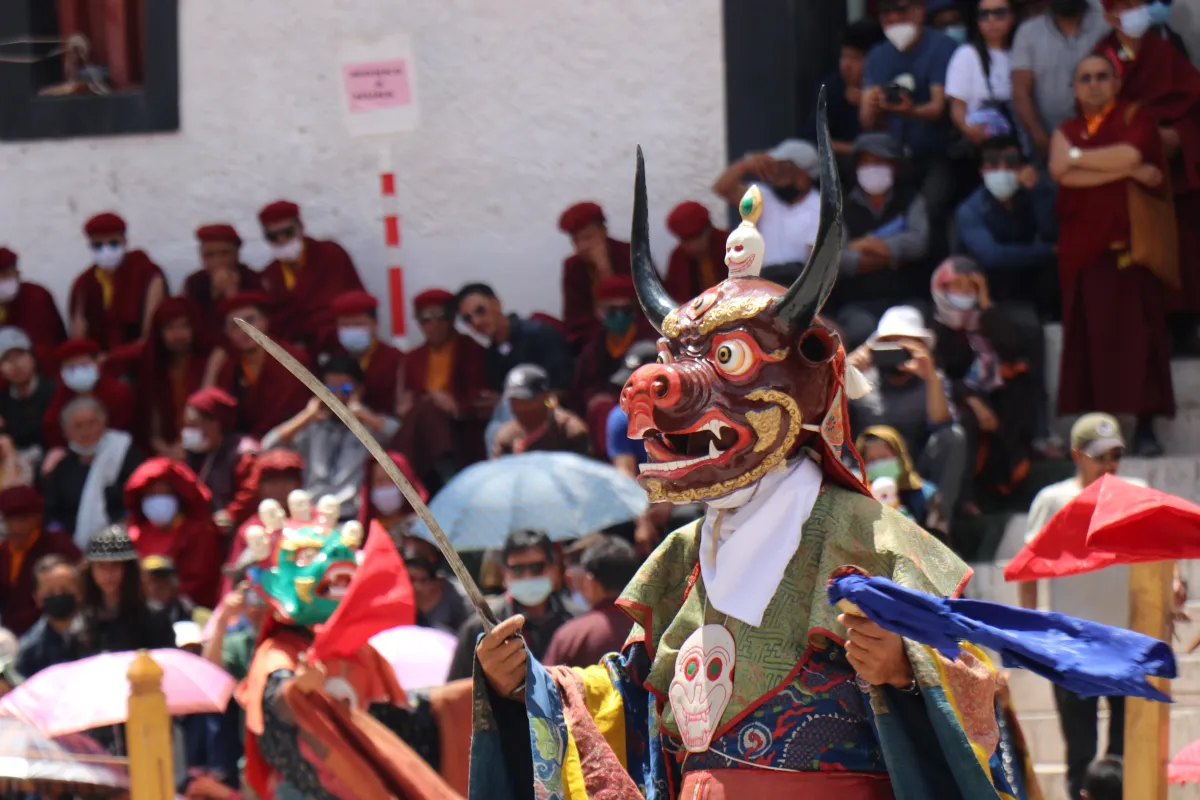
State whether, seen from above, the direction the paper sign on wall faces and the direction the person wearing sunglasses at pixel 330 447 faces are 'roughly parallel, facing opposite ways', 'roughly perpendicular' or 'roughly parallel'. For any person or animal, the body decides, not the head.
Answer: roughly parallel

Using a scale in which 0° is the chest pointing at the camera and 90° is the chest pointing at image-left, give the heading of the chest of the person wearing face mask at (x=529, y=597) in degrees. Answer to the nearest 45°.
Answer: approximately 0°

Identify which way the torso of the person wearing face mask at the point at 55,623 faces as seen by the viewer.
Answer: toward the camera

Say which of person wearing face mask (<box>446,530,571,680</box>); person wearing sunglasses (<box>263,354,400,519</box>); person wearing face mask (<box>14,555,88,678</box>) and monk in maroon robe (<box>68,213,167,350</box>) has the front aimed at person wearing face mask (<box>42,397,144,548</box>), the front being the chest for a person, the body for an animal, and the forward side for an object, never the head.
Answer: the monk in maroon robe

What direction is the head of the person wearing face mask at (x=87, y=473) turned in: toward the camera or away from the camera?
toward the camera

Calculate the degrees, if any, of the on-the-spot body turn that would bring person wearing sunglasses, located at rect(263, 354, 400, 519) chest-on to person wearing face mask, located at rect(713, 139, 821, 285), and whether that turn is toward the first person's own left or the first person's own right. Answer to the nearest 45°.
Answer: approximately 90° to the first person's own left

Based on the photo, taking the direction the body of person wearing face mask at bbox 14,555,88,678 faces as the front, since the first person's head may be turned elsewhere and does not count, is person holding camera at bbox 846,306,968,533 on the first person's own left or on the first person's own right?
on the first person's own left

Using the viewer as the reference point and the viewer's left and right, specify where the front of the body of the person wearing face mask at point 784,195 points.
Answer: facing the viewer and to the left of the viewer

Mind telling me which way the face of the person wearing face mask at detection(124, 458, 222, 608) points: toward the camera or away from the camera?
toward the camera

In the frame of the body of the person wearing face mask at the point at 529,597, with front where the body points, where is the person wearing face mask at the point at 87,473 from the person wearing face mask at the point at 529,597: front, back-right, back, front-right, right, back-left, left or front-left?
back-right

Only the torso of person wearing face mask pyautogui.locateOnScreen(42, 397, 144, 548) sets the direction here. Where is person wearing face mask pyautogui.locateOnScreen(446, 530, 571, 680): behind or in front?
in front

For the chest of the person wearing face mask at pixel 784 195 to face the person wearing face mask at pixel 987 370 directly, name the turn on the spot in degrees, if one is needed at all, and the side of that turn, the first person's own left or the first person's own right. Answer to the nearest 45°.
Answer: approximately 90° to the first person's own left

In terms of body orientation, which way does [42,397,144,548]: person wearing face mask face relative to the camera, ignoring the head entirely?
toward the camera

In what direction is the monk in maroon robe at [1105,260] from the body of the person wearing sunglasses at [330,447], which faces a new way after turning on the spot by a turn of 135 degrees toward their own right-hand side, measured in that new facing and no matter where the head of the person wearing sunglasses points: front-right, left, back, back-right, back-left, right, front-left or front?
back-right

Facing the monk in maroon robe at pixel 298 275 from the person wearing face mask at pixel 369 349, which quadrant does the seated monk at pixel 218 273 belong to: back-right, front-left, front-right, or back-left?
front-left
